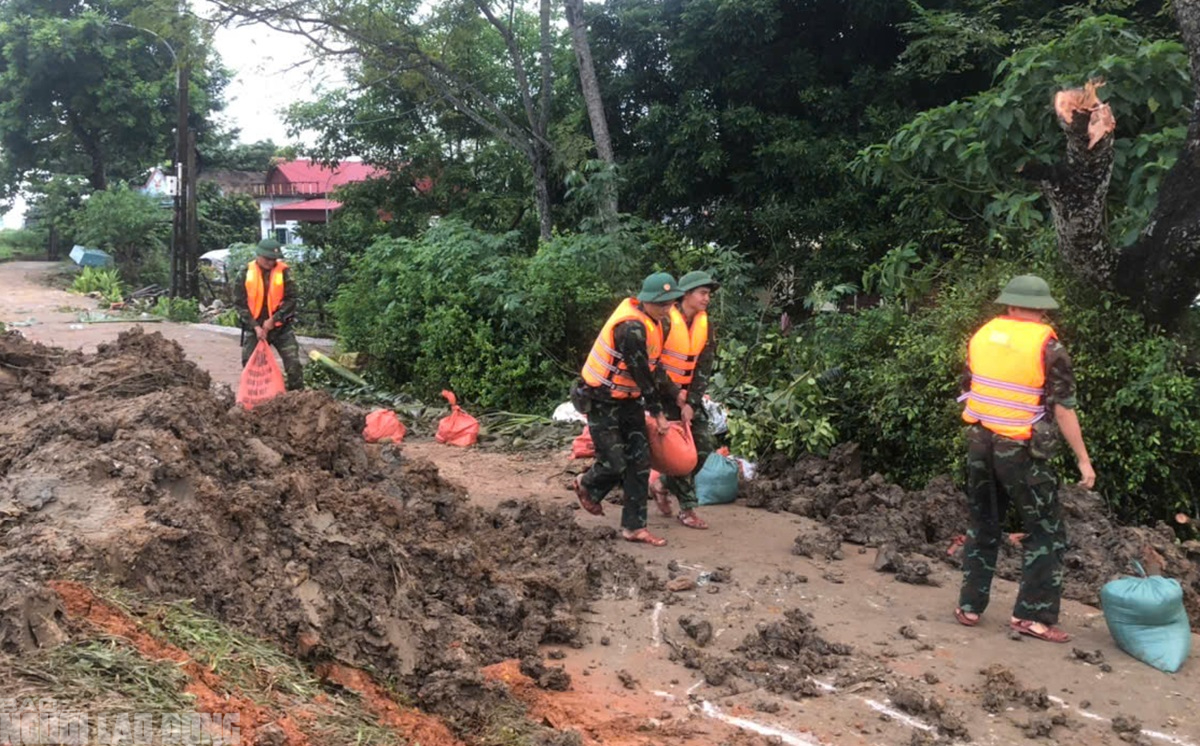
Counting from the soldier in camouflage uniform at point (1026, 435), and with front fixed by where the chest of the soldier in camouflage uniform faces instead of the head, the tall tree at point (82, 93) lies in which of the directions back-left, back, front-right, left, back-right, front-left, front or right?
left

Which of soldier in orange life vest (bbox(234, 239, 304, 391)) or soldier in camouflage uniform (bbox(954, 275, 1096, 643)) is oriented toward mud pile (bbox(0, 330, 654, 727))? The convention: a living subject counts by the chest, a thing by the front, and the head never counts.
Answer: the soldier in orange life vest

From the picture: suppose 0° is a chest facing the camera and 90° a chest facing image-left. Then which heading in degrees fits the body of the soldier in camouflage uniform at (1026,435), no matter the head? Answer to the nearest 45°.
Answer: approximately 225°

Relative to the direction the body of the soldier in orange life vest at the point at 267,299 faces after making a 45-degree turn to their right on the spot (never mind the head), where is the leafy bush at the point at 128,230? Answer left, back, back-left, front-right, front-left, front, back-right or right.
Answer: back-right

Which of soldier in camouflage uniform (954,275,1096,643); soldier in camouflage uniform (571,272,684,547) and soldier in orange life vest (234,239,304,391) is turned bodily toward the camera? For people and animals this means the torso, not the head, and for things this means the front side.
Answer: the soldier in orange life vest

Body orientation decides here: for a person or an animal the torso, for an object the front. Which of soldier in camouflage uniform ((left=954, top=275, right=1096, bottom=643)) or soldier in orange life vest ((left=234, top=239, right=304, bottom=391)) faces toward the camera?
the soldier in orange life vest

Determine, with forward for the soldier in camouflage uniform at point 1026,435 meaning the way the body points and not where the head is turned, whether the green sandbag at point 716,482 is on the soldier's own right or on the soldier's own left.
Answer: on the soldier's own left

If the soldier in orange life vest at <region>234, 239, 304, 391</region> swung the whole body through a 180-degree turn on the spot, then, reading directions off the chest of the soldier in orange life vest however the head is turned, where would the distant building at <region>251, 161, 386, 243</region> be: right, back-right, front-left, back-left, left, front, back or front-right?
front

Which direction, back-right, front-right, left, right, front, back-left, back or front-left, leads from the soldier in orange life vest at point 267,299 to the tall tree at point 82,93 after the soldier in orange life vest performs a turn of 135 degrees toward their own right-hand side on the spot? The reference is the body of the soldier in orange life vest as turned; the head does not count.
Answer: front-right

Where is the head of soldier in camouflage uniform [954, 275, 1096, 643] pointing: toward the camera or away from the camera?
away from the camera

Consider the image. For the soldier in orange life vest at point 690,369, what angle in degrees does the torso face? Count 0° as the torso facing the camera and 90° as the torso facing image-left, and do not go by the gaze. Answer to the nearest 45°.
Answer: approximately 315°

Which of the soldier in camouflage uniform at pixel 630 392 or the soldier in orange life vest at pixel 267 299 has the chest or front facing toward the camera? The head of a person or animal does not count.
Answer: the soldier in orange life vest

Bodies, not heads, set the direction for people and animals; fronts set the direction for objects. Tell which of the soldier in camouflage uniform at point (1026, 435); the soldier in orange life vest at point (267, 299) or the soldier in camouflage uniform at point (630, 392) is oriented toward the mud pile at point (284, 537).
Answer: the soldier in orange life vest

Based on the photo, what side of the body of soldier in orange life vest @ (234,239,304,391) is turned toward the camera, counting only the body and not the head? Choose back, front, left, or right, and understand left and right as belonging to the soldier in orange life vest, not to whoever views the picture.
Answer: front
